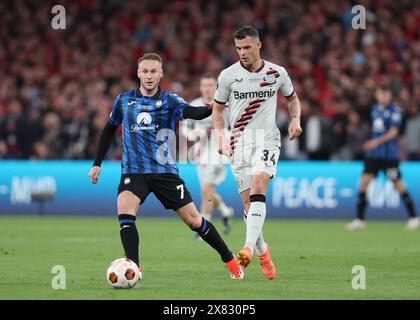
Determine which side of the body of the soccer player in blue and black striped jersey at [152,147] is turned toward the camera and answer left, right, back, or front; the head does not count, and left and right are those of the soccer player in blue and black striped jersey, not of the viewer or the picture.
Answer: front

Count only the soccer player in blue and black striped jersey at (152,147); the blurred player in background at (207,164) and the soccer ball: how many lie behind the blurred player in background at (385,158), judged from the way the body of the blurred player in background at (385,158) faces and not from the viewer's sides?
0

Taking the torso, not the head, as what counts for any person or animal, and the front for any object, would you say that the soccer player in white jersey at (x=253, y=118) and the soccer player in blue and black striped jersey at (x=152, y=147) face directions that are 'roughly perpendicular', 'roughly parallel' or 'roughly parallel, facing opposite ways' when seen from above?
roughly parallel

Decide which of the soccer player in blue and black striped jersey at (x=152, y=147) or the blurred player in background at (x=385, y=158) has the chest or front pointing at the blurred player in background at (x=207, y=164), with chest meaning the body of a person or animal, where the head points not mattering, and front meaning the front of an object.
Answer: the blurred player in background at (x=385, y=158)

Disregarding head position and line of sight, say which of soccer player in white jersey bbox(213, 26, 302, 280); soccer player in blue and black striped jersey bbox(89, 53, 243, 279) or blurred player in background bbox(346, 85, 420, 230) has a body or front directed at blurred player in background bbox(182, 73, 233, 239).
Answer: blurred player in background bbox(346, 85, 420, 230)

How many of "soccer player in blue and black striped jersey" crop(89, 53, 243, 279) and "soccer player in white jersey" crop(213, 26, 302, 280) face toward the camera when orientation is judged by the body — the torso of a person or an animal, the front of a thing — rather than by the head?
2

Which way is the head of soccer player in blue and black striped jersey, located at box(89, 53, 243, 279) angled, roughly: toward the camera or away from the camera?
toward the camera

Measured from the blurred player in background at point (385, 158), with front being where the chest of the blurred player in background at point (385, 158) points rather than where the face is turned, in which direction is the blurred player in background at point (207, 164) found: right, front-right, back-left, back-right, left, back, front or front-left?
front

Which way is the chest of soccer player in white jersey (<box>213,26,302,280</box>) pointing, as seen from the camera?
toward the camera

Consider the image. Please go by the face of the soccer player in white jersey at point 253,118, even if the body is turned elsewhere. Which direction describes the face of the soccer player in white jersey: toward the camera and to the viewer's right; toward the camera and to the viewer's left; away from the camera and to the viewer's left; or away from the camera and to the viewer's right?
toward the camera and to the viewer's left

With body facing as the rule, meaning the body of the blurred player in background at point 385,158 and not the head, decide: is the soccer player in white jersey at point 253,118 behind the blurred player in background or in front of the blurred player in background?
in front

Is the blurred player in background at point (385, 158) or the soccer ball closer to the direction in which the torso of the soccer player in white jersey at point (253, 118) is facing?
the soccer ball

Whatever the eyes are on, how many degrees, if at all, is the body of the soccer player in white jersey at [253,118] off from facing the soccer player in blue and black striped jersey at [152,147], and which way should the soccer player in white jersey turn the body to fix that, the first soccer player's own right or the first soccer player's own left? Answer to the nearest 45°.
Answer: approximately 45° to the first soccer player's own right

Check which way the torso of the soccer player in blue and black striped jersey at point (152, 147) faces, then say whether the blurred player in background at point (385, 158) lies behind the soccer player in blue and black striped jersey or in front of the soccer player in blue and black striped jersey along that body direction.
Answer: behind

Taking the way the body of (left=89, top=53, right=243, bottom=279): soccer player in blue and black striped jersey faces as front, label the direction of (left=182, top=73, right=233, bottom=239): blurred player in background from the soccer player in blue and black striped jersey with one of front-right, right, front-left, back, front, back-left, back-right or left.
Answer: back

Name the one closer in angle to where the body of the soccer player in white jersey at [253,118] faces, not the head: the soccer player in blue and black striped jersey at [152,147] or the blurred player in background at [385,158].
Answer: the soccer player in blue and black striped jersey
